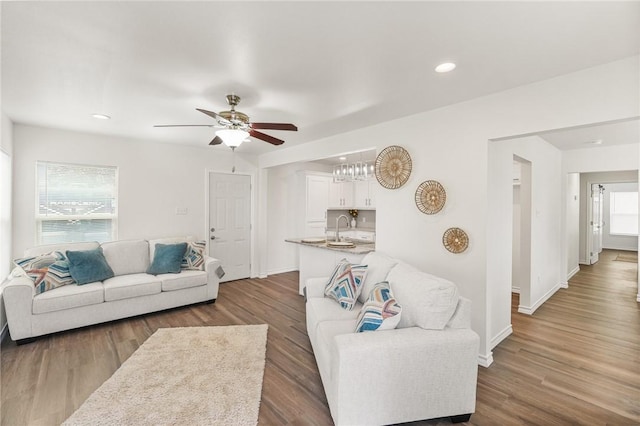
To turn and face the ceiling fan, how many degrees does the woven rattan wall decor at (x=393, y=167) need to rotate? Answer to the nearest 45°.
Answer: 0° — it already faces it

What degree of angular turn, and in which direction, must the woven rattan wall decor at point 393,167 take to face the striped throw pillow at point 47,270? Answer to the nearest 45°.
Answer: approximately 45° to its right

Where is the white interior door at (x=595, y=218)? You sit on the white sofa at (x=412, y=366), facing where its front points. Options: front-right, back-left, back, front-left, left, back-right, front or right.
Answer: back-right

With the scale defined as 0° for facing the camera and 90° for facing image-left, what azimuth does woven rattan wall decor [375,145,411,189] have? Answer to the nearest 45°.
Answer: approximately 45°

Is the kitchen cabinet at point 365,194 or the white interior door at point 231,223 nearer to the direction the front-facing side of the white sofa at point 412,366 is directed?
the white interior door

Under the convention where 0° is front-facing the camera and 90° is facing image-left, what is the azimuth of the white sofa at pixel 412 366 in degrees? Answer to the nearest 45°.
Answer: approximately 90°

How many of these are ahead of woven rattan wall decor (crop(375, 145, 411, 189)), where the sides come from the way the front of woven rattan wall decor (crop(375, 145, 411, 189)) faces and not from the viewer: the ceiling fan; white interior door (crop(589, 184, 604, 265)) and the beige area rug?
2
